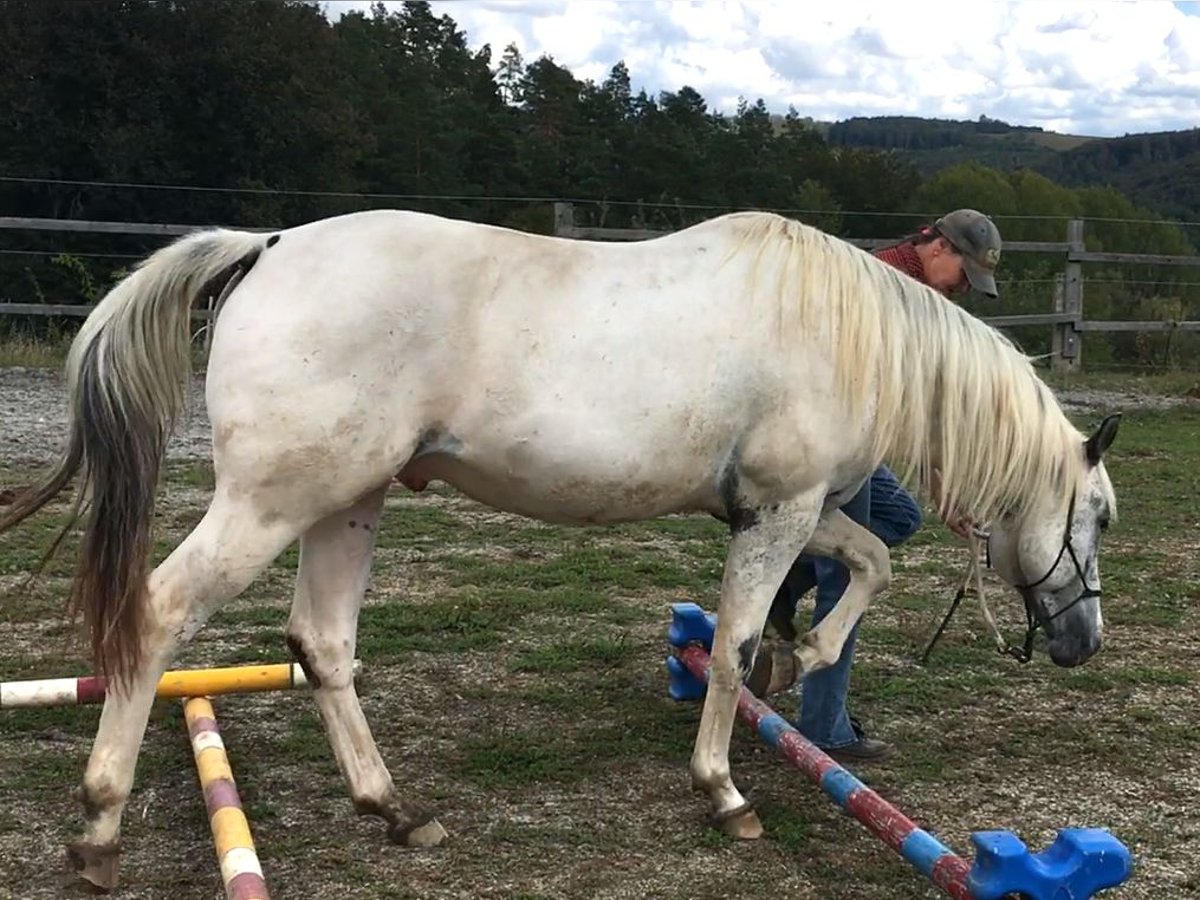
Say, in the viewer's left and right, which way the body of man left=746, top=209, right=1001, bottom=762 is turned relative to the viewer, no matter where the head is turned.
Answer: facing to the right of the viewer

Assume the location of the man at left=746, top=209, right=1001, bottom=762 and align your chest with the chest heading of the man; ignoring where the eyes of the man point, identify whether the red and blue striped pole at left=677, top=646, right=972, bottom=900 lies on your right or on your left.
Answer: on your right

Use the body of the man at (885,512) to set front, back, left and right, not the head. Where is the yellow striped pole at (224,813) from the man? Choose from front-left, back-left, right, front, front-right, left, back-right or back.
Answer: back-right

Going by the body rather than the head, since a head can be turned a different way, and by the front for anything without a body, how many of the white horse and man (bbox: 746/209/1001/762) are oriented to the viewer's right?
2

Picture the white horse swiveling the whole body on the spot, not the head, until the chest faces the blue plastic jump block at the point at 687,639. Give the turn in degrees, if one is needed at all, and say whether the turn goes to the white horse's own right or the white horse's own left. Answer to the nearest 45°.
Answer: approximately 45° to the white horse's own left

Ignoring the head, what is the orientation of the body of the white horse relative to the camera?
to the viewer's right

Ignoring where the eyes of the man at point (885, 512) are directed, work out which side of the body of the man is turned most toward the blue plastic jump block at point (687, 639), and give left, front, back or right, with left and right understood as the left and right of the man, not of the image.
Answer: back

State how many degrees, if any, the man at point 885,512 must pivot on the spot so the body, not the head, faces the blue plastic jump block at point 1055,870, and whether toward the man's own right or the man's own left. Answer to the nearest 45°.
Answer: approximately 90° to the man's own right
